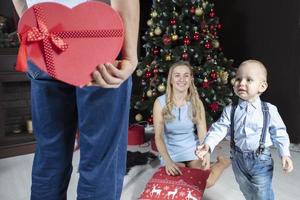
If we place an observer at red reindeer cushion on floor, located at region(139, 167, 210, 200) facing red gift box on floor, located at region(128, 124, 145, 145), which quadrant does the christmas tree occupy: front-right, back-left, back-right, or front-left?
front-right

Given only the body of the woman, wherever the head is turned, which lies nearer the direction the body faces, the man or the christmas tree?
the man

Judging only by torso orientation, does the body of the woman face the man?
yes

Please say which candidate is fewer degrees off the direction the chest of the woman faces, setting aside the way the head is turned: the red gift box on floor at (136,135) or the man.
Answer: the man

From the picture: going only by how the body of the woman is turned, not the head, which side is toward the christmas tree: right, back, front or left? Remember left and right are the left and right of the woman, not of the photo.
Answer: back

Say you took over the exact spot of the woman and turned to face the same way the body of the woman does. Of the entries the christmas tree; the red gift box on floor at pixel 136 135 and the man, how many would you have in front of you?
1

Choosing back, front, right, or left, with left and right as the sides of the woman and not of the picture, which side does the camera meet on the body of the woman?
front

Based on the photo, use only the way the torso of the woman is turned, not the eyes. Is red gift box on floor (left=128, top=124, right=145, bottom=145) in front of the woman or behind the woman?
behind
